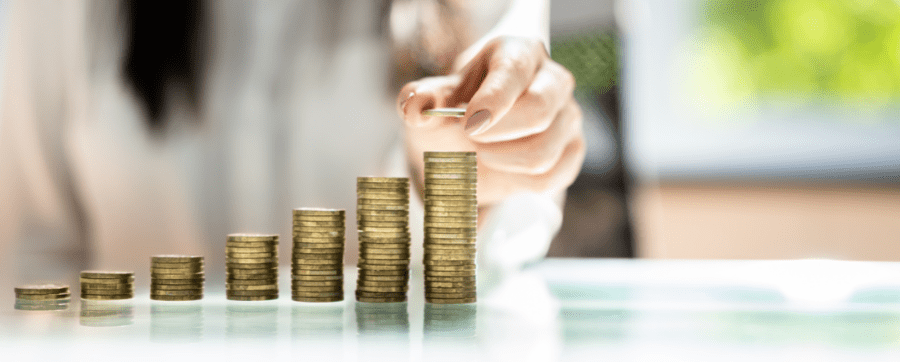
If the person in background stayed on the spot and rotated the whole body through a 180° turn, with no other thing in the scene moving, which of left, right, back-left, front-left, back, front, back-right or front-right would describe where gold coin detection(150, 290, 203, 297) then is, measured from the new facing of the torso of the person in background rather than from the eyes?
back

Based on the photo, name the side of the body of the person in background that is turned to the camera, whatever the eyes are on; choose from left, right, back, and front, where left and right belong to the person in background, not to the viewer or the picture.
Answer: front

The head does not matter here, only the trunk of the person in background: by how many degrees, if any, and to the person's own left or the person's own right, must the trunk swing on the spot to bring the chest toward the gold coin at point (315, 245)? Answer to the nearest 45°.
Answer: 0° — they already face it

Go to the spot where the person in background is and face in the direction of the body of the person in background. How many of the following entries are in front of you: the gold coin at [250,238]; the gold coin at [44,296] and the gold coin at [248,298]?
3

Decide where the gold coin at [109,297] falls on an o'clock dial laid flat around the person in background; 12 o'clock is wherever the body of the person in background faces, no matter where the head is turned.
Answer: The gold coin is roughly at 12 o'clock from the person in background.

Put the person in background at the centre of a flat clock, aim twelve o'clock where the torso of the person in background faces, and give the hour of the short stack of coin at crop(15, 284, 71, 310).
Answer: The short stack of coin is roughly at 12 o'clock from the person in background.

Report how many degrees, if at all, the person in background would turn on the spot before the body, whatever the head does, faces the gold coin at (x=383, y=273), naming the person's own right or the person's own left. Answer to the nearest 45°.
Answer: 0° — they already face it

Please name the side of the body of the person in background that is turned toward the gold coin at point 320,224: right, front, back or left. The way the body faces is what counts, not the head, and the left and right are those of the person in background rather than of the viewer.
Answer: front

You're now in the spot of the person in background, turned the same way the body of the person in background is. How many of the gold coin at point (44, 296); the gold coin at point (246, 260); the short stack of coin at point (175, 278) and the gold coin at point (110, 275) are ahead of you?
4

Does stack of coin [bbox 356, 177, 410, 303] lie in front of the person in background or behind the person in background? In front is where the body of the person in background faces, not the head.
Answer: in front

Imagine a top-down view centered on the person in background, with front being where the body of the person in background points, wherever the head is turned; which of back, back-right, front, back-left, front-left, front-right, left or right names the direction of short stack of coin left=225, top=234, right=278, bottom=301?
front

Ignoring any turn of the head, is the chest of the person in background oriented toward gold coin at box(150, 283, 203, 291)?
yes

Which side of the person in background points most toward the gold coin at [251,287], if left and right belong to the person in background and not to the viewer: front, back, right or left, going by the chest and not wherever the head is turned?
front

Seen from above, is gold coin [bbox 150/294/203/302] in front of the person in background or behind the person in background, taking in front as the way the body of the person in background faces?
in front
